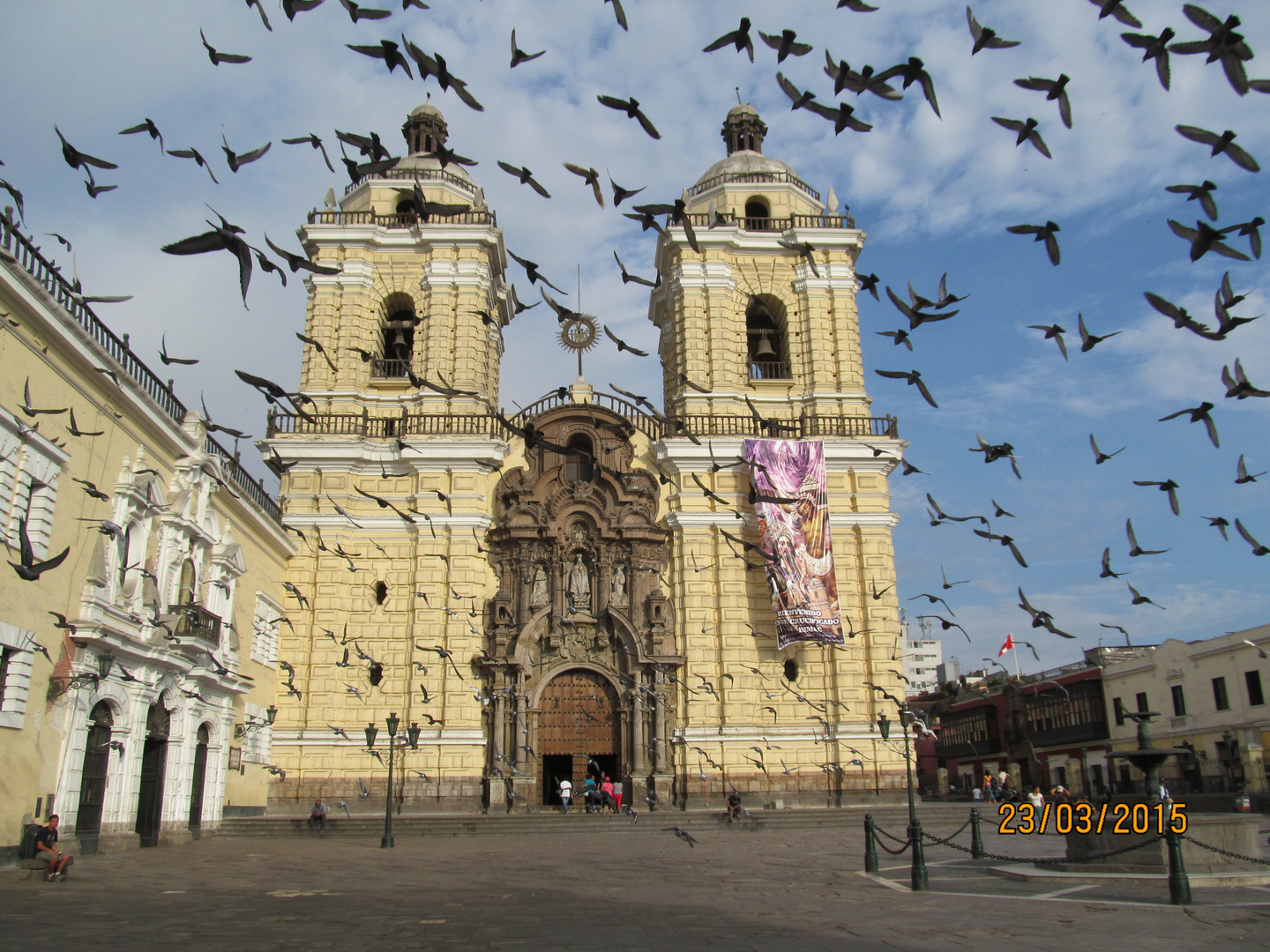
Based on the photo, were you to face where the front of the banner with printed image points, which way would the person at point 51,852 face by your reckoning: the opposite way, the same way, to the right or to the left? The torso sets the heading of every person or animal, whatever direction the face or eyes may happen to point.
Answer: to the left

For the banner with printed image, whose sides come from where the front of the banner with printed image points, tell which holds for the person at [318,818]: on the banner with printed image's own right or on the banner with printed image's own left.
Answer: on the banner with printed image's own right

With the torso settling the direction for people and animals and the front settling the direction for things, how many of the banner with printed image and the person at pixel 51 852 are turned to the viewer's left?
0

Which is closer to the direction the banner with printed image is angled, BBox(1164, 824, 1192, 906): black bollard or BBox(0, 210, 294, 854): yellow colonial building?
the black bollard

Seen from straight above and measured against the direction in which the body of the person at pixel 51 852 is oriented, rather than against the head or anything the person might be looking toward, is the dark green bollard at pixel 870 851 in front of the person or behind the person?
in front

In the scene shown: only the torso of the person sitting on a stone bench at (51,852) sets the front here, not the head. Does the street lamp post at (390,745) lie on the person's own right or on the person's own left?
on the person's own left

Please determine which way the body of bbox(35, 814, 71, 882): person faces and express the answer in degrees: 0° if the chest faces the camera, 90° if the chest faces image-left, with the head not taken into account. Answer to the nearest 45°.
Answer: approximately 315°

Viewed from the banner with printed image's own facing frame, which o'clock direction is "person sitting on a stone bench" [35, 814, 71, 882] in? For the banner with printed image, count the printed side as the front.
The person sitting on a stone bench is roughly at 1 o'clock from the banner with printed image.

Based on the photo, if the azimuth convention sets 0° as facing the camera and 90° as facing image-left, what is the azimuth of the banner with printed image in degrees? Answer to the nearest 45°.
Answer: approximately 0°

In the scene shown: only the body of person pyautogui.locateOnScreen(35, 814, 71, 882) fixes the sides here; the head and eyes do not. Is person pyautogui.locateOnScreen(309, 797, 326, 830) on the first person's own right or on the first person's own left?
on the first person's own left
